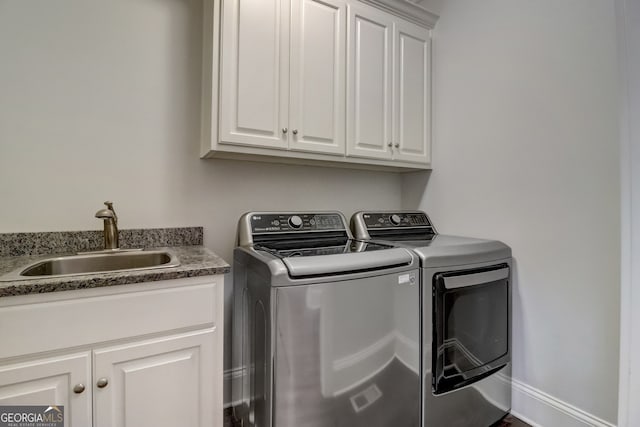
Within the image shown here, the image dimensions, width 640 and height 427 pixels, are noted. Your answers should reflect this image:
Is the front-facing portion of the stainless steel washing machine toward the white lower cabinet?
no

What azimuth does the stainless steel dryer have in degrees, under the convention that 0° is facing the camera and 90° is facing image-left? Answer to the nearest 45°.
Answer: approximately 315°

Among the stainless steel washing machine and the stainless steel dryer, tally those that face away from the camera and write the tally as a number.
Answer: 0

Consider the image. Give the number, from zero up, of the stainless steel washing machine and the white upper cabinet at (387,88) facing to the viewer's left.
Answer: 0

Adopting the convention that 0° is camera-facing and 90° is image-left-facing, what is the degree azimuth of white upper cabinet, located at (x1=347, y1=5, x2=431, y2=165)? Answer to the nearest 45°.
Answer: approximately 315°

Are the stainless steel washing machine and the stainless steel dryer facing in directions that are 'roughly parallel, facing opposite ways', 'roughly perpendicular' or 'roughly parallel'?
roughly parallel

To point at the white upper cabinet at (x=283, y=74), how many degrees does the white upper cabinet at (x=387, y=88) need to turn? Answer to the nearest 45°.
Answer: approximately 90° to its right

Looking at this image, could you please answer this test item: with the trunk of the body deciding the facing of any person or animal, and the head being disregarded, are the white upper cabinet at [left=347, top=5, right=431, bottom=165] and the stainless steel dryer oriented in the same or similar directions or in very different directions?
same or similar directions

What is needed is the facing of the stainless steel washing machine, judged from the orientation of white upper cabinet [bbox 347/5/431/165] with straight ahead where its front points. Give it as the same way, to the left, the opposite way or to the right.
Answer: the same way

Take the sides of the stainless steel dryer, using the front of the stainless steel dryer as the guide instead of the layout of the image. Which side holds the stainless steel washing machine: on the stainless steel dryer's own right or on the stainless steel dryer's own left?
on the stainless steel dryer's own right

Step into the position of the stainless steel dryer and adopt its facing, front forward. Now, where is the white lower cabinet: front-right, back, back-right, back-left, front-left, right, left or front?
right

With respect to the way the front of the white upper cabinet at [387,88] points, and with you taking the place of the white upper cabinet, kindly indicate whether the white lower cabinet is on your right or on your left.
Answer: on your right
